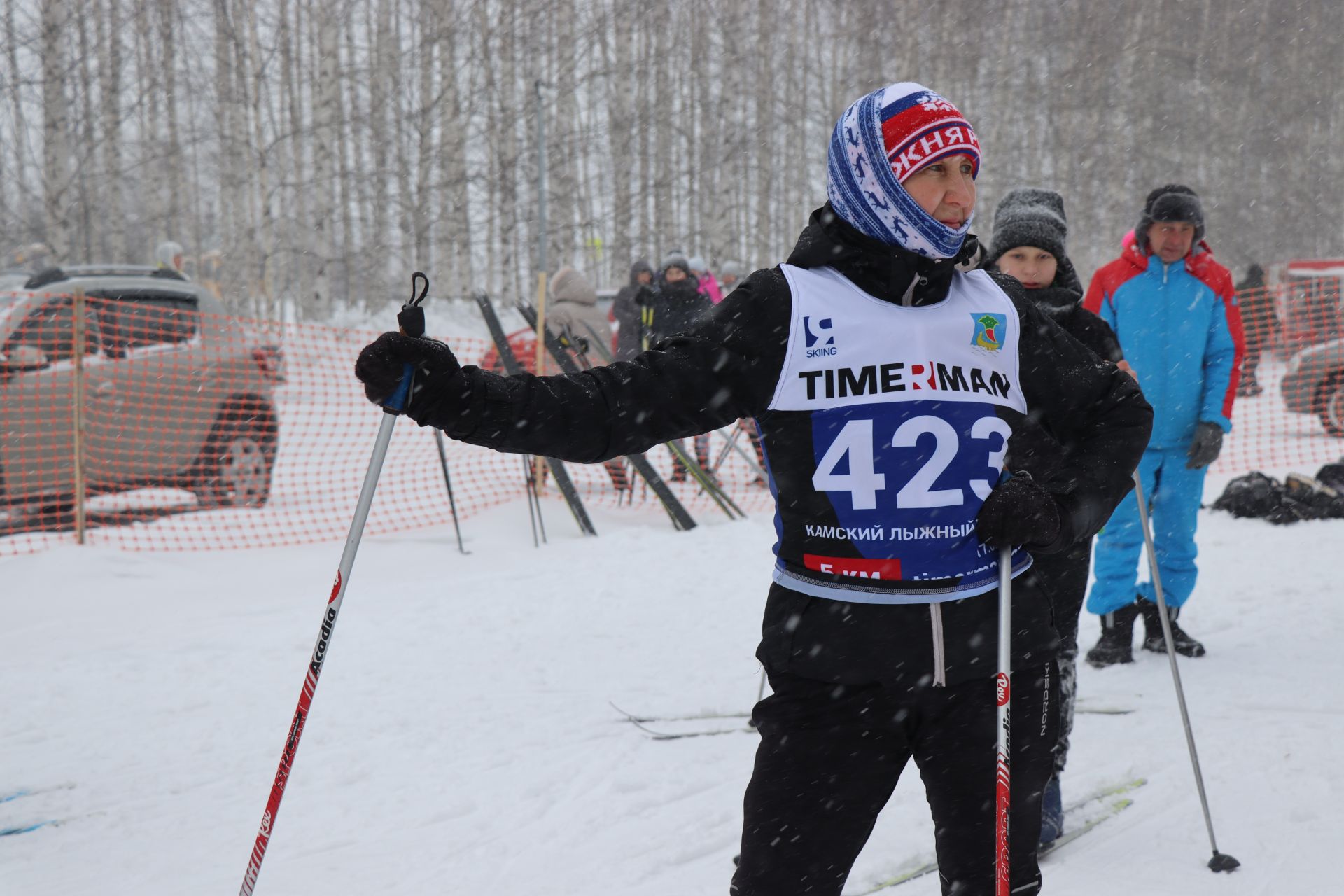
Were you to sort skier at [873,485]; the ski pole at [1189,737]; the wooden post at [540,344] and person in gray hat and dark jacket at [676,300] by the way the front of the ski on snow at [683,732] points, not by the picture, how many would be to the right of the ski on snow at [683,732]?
2

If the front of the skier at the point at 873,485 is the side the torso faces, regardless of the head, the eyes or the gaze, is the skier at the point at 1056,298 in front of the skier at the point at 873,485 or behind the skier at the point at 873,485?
behind

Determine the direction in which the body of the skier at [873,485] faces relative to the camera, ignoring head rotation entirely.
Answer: toward the camera

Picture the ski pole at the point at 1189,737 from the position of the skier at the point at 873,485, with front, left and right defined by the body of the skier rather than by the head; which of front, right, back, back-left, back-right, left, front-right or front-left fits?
back-left

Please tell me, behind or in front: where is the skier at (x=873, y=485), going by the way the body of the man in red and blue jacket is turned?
in front

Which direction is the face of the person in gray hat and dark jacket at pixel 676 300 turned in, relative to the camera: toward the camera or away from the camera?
toward the camera

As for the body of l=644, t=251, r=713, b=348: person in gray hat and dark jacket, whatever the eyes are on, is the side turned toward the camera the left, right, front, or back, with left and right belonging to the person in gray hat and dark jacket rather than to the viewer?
front

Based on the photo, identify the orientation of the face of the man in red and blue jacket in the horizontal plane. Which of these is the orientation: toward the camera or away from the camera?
toward the camera

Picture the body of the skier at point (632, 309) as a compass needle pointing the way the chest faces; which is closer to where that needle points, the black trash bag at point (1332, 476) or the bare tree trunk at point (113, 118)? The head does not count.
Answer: the black trash bag
